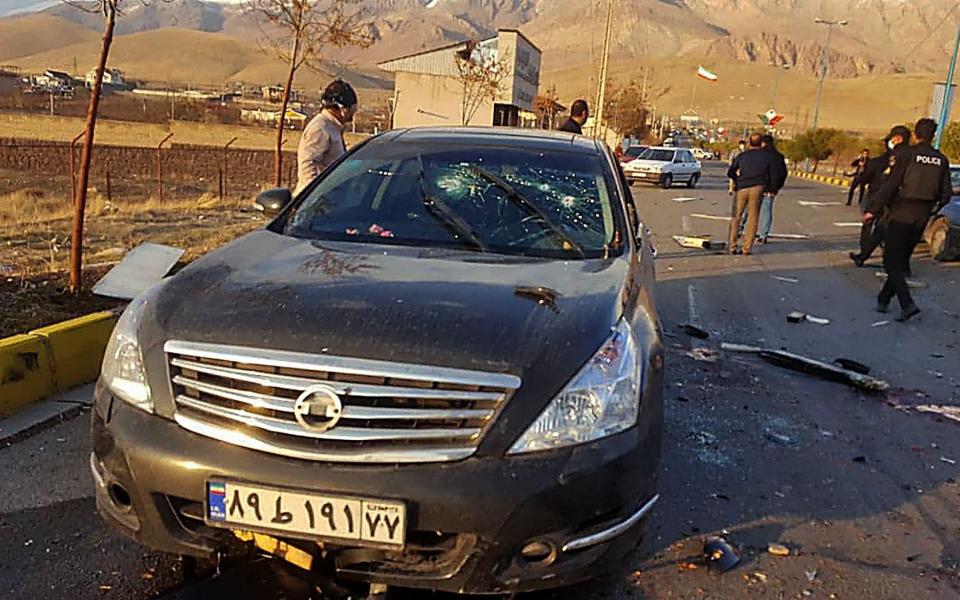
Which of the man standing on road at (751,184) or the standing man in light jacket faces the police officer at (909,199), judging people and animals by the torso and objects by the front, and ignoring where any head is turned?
the standing man in light jacket

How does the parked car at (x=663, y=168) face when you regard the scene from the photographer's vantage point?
facing the viewer and to the left of the viewer

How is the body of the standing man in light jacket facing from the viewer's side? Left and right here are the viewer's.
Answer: facing to the right of the viewer

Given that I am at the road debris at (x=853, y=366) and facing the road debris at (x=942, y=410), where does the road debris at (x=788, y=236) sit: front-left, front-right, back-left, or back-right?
back-left

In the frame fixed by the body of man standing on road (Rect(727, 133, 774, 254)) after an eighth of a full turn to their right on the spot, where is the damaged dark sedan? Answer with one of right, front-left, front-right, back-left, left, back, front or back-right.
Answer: back-right

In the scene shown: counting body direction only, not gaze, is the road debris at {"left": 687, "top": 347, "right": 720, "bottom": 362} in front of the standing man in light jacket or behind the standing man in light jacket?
in front

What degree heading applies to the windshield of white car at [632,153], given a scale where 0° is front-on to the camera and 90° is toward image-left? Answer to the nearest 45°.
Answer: approximately 45°

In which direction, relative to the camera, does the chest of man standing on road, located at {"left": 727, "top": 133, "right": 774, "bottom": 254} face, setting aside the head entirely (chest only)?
away from the camera

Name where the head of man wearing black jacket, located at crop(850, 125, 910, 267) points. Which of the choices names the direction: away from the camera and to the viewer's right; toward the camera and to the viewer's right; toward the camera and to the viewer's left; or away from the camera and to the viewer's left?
toward the camera and to the viewer's left

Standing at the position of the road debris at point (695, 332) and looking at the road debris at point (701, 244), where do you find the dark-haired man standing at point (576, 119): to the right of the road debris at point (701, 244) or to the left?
left

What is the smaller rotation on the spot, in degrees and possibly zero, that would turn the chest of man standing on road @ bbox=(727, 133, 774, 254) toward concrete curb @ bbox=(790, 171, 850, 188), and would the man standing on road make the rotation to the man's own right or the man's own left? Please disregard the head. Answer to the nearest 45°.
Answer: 0° — they already face it

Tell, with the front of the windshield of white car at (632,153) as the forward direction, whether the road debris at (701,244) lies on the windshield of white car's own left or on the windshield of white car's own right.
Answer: on the windshield of white car's own left

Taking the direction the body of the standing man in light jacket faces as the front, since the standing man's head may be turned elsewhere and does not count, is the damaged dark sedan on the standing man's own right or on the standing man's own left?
on the standing man's own right

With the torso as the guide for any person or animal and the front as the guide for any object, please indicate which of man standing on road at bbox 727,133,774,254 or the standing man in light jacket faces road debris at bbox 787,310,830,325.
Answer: the standing man in light jacket
